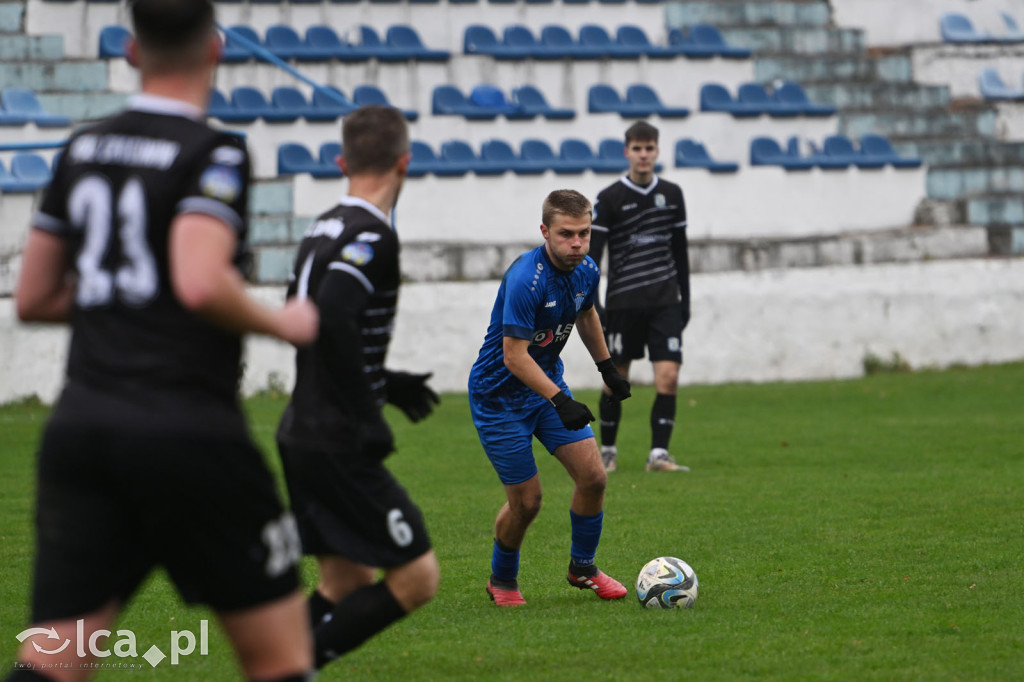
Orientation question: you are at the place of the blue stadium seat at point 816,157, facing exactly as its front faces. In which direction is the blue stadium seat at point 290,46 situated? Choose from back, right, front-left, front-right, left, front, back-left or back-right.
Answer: back-right

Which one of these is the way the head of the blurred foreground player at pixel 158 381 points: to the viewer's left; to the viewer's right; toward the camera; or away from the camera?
away from the camera

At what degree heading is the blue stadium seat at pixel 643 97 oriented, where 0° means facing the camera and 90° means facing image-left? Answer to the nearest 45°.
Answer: approximately 315°

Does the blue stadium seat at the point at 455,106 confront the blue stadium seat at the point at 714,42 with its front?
no

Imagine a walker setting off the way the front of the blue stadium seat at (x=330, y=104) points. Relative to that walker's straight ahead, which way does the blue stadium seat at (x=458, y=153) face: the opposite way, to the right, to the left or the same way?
the same way

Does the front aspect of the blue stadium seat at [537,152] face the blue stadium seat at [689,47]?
no

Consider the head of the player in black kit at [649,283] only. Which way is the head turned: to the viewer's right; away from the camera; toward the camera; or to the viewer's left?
toward the camera

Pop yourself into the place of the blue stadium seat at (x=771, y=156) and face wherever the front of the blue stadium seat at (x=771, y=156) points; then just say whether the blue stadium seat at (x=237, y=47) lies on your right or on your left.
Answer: on your right

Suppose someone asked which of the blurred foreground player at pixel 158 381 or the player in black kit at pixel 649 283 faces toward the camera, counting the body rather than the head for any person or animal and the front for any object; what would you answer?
the player in black kit

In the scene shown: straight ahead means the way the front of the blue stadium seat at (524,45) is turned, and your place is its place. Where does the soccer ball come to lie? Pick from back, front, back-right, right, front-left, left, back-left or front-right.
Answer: front-right

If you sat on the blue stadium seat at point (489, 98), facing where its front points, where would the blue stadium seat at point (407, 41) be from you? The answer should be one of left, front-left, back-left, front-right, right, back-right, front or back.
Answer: back

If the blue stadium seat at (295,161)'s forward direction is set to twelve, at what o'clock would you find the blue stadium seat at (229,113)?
the blue stadium seat at (229,113) is roughly at 6 o'clock from the blue stadium seat at (295,161).

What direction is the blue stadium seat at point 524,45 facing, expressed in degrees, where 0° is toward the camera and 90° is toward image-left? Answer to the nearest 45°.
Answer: approximately 315°

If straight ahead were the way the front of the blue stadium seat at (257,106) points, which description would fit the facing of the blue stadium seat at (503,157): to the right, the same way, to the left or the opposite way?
the same way

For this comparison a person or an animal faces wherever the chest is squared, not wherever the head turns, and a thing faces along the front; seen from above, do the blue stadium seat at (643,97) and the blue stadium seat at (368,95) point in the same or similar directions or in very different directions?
same or similar directions
